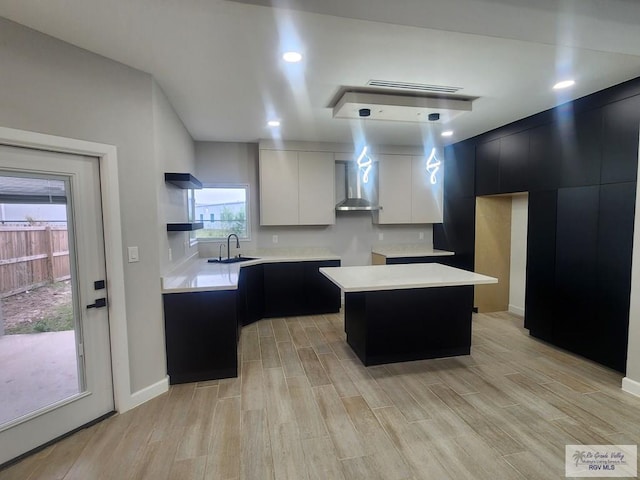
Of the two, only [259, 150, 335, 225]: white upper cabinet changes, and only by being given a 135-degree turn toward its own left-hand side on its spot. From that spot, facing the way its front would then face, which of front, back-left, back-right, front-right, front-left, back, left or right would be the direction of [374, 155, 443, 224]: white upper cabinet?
front-right

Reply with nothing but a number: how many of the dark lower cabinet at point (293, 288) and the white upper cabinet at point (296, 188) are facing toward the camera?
2

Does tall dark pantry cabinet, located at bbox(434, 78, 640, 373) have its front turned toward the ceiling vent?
yes

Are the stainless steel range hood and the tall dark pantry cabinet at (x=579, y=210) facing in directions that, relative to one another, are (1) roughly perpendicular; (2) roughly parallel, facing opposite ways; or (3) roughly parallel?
roughly perpendicular

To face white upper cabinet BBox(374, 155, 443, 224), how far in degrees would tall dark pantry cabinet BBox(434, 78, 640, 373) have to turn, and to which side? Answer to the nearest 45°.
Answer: approximately 90° to its right

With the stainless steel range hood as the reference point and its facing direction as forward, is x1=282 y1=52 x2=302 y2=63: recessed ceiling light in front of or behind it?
in front

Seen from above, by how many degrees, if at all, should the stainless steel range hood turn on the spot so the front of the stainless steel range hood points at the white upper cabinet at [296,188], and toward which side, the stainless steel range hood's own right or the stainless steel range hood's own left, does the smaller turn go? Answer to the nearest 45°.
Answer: approximately 45° to the stainless steel range hood's own right

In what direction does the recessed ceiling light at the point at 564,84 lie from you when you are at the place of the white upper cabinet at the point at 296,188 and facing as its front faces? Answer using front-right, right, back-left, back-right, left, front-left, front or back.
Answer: front-left

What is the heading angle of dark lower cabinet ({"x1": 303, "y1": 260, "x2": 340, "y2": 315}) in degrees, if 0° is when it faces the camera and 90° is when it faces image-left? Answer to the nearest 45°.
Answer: approximately 0°

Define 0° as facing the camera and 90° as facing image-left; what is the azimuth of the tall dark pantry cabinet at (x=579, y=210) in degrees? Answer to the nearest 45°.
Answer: approximately 45°

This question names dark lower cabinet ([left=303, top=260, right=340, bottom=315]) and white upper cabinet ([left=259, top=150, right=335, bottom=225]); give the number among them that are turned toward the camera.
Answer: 2

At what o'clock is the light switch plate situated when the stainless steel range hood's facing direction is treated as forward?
The light switch plate is roughly at 1 o'clock from the stainless steel range hood.
